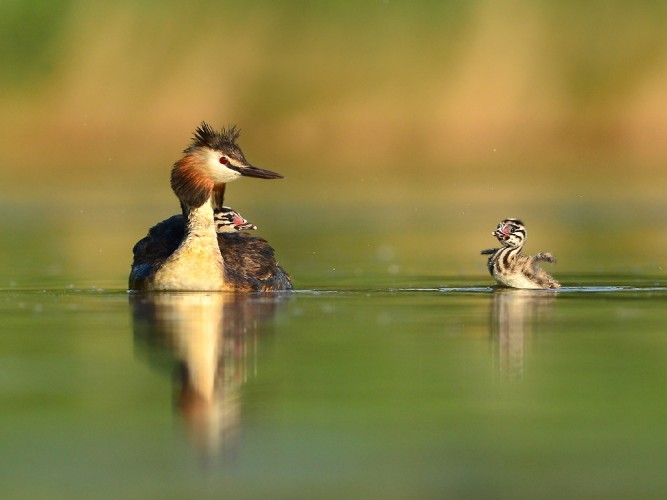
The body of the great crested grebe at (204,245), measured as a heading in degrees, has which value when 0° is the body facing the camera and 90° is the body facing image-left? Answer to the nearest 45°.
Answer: approximately 0°

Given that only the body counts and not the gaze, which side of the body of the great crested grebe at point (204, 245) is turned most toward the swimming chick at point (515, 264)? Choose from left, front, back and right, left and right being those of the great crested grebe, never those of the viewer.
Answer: left

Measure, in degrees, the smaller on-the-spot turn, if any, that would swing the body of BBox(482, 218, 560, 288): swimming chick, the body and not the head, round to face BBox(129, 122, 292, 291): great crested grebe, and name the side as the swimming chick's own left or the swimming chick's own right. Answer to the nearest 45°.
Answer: approximately 45° to the swimming chick's own right

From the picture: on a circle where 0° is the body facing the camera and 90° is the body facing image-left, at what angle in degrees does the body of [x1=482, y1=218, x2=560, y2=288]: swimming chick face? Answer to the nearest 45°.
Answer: approximately 45°
